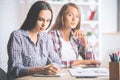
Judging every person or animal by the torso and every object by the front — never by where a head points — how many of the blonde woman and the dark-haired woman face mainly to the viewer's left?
0

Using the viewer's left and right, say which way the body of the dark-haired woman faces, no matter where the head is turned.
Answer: facing the viewer and to the right of the viewer
